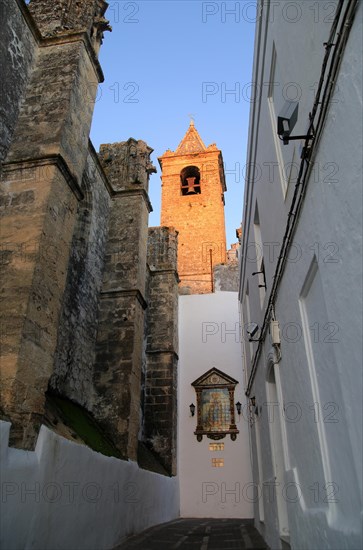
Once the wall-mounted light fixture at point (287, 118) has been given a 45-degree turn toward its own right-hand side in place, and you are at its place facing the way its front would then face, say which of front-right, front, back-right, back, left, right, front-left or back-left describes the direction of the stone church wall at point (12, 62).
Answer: front-left

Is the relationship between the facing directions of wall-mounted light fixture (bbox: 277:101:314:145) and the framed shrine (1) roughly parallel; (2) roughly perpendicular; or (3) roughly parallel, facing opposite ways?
roughly perpendicular

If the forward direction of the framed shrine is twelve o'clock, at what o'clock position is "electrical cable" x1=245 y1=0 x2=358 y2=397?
The electrical cable is roughly at 12 o'clock from the framed shrine.

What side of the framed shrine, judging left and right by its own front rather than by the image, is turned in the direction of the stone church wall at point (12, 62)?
front

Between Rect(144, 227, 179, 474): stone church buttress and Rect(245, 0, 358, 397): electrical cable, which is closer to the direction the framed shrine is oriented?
the electrical cable

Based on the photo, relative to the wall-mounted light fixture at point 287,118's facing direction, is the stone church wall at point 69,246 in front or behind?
in front

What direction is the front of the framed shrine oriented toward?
toward the camera

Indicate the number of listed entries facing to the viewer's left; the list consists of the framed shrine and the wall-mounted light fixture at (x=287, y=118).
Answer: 1

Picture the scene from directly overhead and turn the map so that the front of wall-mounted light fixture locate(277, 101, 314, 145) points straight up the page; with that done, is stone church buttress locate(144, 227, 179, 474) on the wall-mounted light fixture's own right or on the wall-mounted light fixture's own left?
on the wall-mounted light fixture's own right

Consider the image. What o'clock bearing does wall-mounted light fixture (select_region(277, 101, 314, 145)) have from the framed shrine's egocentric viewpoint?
The wall-mounted light fixture is roughly at 12 o'clock from the framed shrine.

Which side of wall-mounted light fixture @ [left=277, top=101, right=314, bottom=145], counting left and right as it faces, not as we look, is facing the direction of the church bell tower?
right

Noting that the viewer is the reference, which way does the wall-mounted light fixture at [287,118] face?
facing to the left of the viewer
